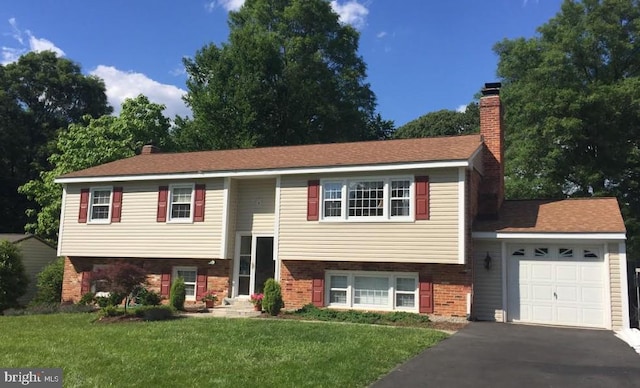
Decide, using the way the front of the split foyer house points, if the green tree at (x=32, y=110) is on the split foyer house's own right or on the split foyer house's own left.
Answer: on the split foyer house's own right

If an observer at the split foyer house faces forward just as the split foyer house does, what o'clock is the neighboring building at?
The neighboring building is roughly at 4 o'clock from the split foyer house.

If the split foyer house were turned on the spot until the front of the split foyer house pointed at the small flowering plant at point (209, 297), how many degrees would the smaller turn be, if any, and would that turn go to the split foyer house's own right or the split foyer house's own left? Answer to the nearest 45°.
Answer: approximately 90° to the split foyer house's own right

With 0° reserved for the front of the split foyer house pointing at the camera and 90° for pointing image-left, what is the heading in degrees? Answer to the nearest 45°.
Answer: approximately 0°

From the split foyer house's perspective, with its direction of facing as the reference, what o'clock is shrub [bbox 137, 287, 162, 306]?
The shrub is roughly at 3 o'clock from the split foyer house.

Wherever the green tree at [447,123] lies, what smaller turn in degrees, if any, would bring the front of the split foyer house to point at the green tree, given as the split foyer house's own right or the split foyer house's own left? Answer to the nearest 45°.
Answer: approximately 180°

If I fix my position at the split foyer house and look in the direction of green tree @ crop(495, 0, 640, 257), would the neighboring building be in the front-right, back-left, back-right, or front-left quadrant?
back-left

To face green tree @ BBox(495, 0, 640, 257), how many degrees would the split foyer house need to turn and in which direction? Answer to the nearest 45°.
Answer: approximately 135° to its left

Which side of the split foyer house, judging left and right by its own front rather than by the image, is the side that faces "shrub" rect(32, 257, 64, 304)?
right

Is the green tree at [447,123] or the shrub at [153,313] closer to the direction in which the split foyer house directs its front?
the shrub
